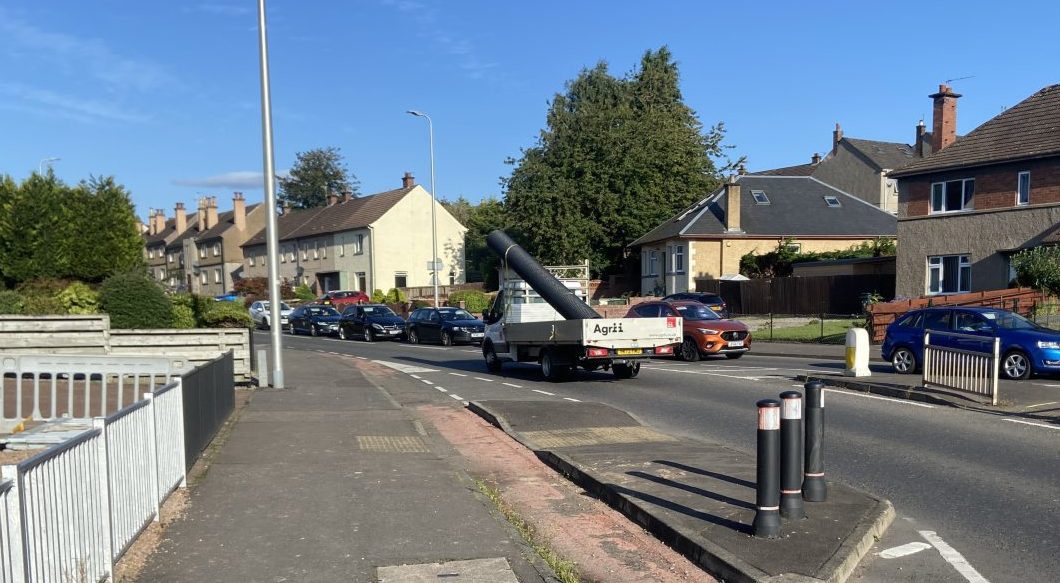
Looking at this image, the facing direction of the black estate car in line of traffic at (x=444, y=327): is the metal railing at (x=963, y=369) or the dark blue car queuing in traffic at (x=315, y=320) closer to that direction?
the metal railing

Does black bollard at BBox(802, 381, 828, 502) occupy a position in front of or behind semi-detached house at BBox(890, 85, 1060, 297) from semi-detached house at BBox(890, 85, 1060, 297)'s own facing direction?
in front

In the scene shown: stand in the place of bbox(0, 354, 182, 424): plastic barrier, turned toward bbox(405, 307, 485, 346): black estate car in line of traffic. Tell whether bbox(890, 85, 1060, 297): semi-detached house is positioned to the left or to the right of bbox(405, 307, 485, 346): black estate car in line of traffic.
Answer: right

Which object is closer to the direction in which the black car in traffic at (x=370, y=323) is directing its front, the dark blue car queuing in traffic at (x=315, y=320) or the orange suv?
the orange suv

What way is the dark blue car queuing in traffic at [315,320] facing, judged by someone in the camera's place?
facing the viewer and to the right of the viewer

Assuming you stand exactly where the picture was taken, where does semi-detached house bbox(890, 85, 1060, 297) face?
facing the viewer and to the left of the viewer

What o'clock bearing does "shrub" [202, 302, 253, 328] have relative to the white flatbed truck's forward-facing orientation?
The shrub is roughly at 11 o'clock from the white flatbed truck.

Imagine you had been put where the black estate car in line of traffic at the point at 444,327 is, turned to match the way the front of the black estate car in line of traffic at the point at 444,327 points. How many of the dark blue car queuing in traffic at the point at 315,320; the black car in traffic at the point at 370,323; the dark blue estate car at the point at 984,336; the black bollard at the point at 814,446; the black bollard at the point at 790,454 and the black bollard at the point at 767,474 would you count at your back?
2

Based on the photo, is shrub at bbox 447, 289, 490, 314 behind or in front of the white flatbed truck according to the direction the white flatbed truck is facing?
in front

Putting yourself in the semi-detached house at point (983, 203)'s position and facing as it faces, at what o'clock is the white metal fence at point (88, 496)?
The white metal fence is roughly at 11 o'clock from the semi-detached house.

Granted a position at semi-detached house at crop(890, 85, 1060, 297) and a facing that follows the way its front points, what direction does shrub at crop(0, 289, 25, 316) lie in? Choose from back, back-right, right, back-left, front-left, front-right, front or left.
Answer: front

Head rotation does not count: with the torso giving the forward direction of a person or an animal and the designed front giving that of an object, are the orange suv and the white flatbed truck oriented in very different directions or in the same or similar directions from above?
very different directions

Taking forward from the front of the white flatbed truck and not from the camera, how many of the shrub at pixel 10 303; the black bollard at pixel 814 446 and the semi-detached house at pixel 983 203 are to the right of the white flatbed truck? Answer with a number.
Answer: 1
